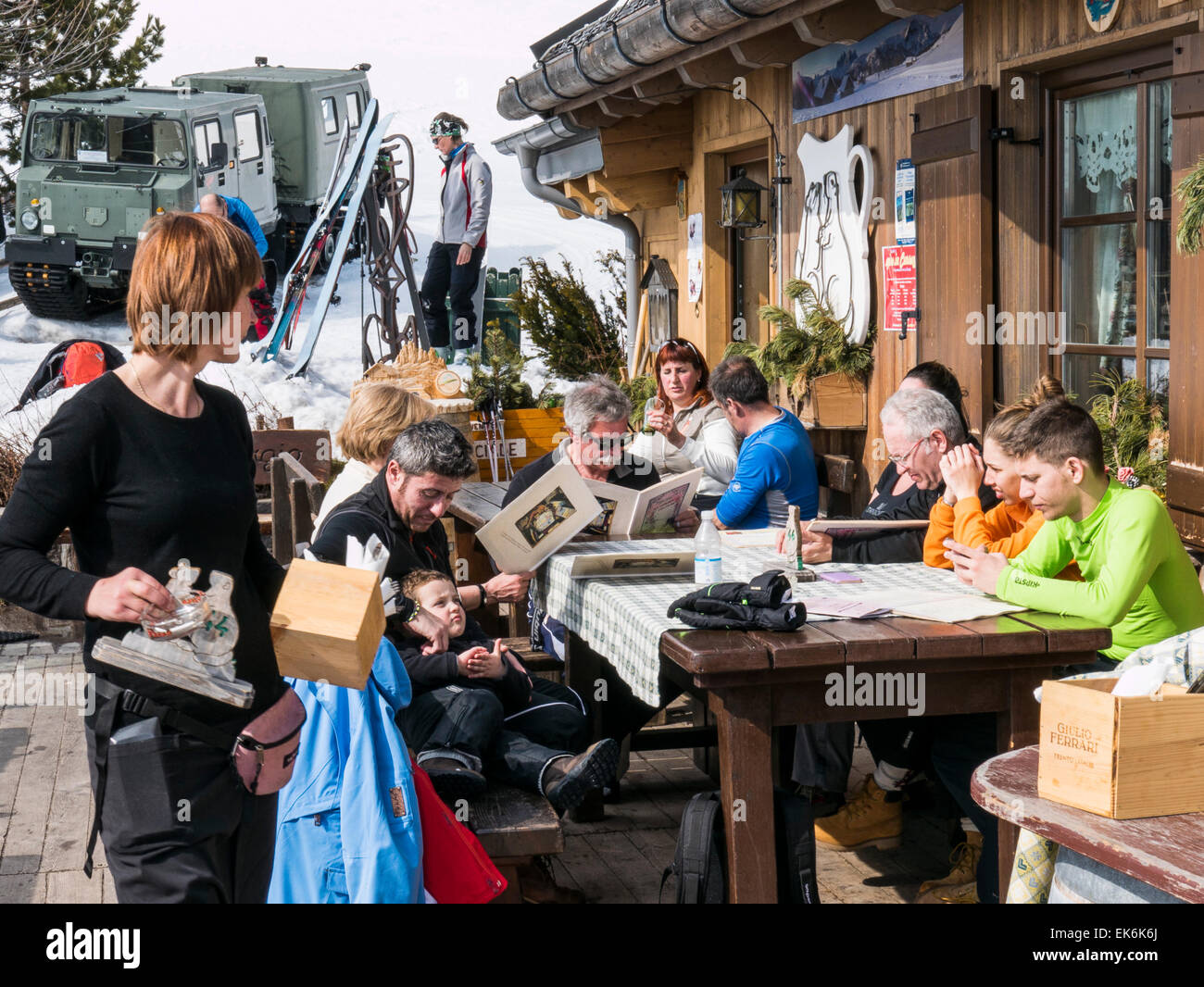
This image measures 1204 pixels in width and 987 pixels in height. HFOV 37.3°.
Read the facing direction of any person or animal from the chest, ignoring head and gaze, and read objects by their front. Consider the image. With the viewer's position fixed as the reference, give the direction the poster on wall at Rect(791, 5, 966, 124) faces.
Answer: facing the viewer and to the left of the viewer

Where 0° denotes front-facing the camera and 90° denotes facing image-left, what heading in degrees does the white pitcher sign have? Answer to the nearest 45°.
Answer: approximately 45°

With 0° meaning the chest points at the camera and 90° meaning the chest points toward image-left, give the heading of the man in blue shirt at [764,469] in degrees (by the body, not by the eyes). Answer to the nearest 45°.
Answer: approximately 135°

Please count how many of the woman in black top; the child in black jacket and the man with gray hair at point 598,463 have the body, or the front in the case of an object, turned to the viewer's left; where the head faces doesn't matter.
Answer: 0

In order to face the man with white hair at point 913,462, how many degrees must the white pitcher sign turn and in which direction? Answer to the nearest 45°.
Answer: approximately 45° to its left

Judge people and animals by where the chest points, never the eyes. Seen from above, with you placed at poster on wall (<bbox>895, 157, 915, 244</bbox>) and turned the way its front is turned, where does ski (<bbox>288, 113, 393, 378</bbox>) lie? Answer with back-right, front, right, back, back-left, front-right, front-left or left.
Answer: right

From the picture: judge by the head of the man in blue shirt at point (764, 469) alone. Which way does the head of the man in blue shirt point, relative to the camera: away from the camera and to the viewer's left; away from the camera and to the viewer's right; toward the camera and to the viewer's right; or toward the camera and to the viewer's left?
away from the camera and to the viewer's left

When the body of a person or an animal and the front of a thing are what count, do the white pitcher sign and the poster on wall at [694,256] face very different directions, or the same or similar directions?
same or similar directions

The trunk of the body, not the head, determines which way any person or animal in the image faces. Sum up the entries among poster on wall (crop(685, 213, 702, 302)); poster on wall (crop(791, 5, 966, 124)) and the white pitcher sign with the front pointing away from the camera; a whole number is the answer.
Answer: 0

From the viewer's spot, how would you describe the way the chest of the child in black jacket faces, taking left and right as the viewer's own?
facing the viewer and to the right of the viewer
